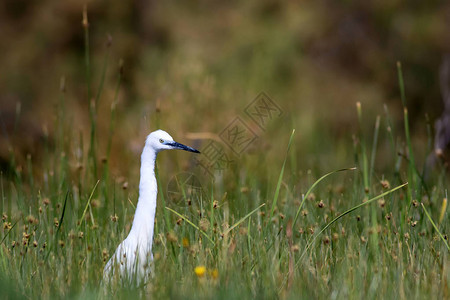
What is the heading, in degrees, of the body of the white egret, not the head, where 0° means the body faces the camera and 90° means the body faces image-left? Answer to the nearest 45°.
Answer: approximately 270°
